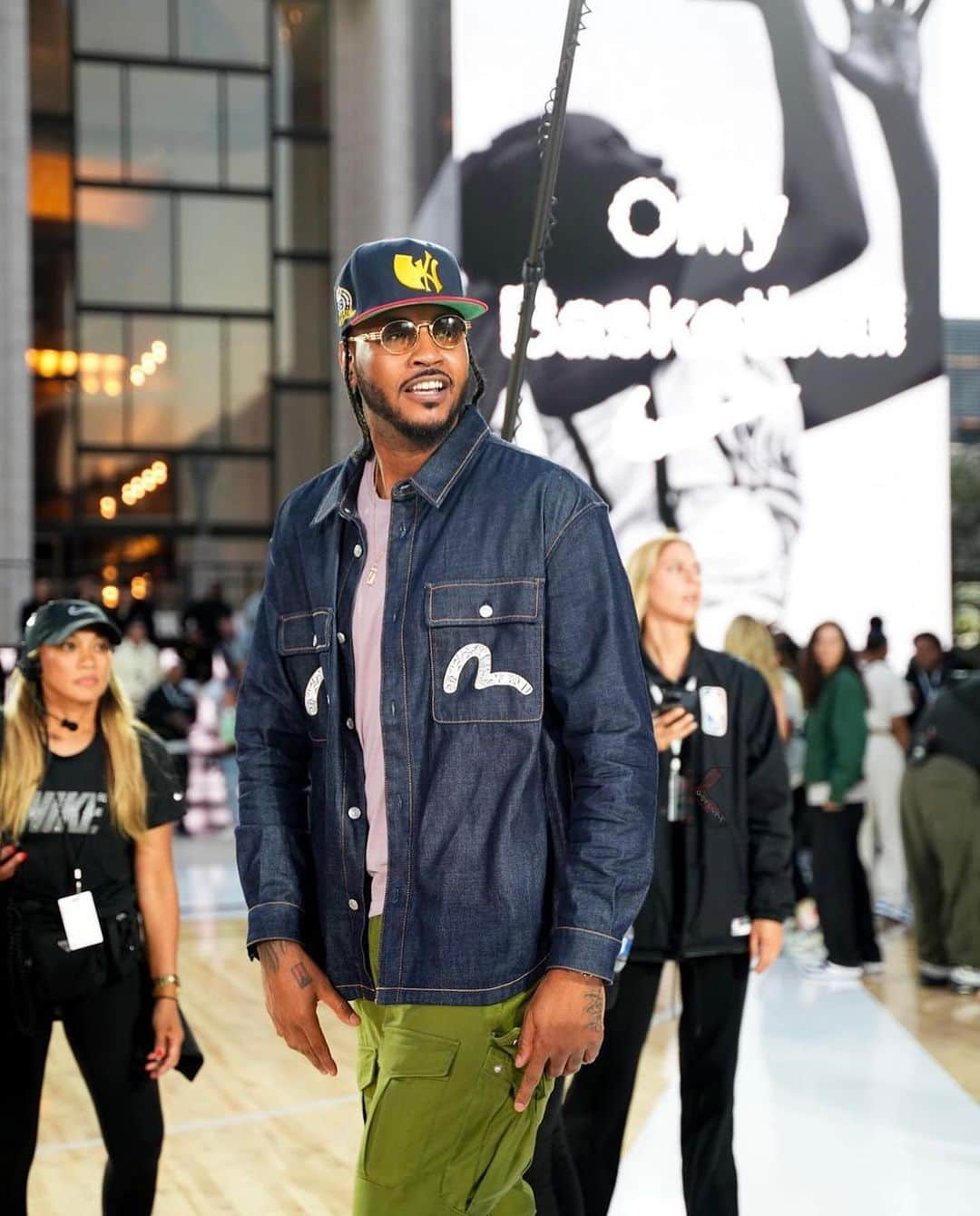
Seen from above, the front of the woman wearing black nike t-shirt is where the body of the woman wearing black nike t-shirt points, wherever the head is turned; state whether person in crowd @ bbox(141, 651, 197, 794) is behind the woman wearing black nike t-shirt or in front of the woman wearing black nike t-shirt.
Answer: behind

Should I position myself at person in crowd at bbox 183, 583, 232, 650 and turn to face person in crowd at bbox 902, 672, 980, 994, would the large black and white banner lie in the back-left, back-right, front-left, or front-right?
front-left

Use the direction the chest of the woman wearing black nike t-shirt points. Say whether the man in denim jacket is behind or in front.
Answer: in front

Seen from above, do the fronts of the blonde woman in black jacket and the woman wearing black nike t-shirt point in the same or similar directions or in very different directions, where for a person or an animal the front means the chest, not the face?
same or similar directions

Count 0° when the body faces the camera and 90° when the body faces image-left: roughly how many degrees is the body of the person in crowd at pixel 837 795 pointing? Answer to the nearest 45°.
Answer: approximately 45°

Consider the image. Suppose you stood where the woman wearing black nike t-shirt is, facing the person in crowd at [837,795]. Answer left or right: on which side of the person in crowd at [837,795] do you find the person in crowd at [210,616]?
left

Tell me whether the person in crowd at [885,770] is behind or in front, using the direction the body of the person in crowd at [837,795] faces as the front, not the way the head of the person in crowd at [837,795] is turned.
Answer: behind

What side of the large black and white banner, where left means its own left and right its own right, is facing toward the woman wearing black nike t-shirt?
front

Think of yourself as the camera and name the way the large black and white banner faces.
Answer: facing the viewer

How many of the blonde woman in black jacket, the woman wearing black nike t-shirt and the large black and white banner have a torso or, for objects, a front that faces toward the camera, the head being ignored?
3

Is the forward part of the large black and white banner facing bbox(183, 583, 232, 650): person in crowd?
no

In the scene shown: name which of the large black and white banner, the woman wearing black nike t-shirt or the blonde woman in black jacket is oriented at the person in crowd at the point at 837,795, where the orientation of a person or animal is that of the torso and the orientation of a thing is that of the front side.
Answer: the large black and white banner

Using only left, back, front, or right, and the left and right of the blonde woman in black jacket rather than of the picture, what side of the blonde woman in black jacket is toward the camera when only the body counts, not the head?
front

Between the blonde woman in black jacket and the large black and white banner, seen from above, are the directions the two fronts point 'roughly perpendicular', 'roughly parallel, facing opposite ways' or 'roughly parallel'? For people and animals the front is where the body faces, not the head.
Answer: roughly parallel
